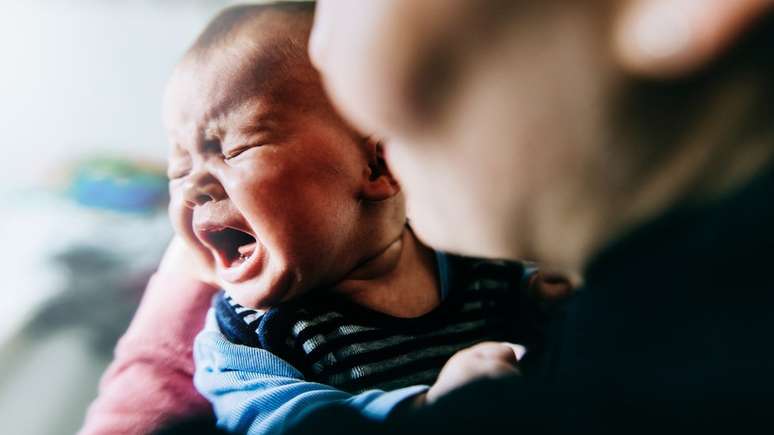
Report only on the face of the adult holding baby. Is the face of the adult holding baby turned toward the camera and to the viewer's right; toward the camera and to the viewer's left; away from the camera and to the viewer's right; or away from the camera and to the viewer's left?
away from the camera and to the viewer's left

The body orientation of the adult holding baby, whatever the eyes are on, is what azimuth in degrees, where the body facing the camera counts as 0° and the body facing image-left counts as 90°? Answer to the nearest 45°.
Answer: approximately 90°
